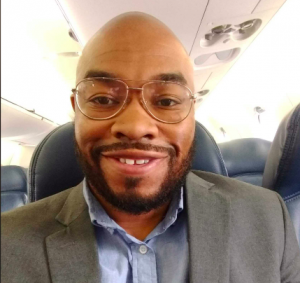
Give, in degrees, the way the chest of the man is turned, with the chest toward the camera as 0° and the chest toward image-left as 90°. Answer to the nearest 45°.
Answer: approximately 0°

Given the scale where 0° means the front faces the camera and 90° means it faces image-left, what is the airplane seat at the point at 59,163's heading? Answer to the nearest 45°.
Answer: approximately 0°

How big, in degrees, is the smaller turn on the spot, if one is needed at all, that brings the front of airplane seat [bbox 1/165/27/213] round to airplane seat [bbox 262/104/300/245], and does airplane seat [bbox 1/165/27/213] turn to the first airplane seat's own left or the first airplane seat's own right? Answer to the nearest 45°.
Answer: approximately 90° to the first airplane seat's own left

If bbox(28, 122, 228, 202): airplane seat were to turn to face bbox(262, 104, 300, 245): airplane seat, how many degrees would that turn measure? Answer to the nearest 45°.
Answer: approximately 90° to its left

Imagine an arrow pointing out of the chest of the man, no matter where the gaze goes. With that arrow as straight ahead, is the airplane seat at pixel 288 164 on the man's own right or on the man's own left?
on the man's own left
